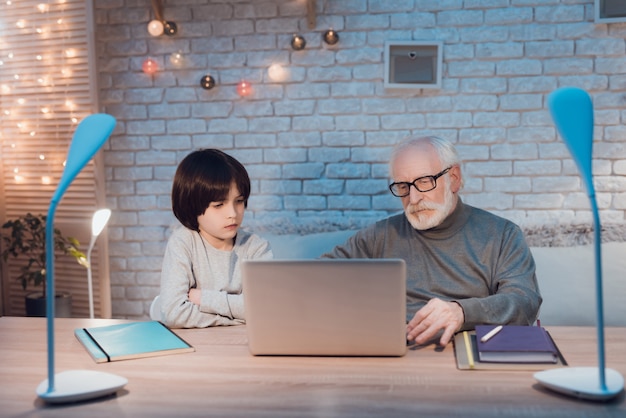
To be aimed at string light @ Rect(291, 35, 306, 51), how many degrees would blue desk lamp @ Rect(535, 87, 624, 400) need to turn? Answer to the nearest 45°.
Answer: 0° — it already faces it

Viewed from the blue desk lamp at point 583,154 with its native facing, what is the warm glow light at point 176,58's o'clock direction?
The warm glow light is roughly at 12 o'clock from the blue desk lamp.

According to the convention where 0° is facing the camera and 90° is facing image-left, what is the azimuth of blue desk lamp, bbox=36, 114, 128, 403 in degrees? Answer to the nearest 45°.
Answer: approximately 225°

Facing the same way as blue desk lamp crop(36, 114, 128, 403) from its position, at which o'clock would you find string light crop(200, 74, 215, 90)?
The string light is roughly at 11 o'clock from the blue desk lamp.

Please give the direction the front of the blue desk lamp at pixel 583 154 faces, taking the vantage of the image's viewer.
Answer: facing away from the viewer and to the left of the viewer

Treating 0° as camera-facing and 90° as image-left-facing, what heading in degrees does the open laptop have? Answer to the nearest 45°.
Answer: approximately 180°

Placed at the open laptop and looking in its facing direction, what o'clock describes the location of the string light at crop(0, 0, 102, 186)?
The string light is roughly at 11 o'clock from the open laptop.

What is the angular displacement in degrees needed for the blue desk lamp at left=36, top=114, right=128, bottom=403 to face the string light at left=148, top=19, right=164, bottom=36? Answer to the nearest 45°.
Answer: approximately 45° to its left
